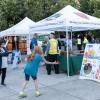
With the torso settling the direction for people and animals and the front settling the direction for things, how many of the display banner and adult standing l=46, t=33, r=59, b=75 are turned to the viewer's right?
0

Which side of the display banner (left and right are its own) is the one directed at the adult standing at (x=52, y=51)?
right

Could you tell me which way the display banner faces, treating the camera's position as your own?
facing the viewer and to the left of the viewer
